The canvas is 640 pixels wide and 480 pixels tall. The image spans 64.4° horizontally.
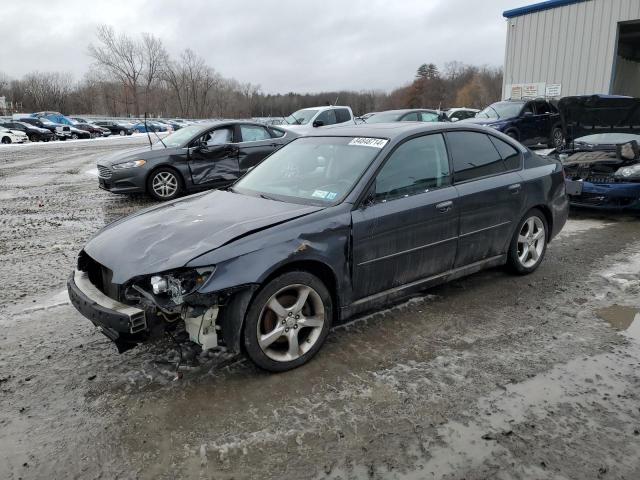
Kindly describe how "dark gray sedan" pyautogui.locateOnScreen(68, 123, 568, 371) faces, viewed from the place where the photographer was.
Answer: facing the viewer and to the left of the viewer

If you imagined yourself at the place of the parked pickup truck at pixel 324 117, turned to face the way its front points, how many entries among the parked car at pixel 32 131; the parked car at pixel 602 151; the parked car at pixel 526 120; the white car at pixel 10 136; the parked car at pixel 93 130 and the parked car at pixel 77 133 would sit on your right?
4

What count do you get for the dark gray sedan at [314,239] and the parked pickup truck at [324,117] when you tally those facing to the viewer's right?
0

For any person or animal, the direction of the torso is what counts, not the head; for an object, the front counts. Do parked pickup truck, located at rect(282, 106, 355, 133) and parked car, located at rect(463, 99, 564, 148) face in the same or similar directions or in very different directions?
same or similar directions

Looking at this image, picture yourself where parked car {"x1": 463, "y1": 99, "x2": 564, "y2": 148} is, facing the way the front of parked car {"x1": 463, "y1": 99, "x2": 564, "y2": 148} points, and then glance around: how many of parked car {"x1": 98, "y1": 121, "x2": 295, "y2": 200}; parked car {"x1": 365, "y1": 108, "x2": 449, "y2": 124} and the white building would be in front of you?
2

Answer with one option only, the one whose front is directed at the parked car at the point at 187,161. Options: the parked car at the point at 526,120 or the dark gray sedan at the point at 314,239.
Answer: the parked car at the point at 526,120

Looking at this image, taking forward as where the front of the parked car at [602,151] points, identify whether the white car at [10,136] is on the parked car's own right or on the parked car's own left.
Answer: on the parked car's own right

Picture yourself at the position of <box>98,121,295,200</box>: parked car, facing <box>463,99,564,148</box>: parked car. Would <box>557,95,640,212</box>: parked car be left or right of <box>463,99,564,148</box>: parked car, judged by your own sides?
right

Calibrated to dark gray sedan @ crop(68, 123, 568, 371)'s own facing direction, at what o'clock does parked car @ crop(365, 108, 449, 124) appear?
The parked car is roughly at 5 o'clock from the dark gray sedan.

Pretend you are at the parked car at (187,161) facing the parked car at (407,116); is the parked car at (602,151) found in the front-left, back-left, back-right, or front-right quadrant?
front-right
